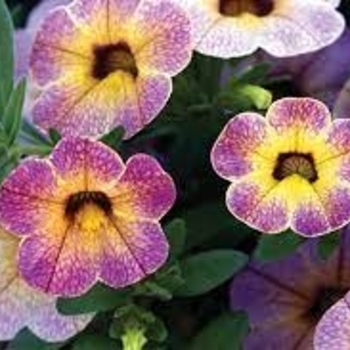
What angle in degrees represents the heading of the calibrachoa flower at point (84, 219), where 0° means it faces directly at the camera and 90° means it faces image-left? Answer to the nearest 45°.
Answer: approximately 0°

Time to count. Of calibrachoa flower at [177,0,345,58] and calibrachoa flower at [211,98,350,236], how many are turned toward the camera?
2
